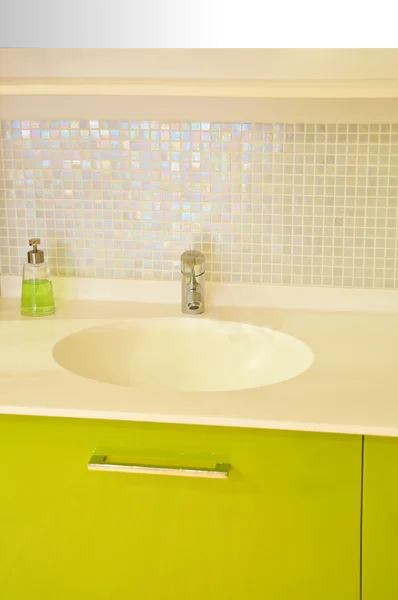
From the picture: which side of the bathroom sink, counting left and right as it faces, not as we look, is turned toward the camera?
front

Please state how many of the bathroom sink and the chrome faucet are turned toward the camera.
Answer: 2

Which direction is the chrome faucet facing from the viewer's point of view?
toward the camera
